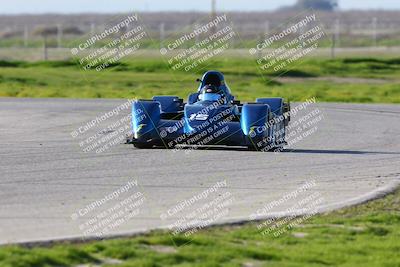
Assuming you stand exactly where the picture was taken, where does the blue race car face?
facing the viewer
